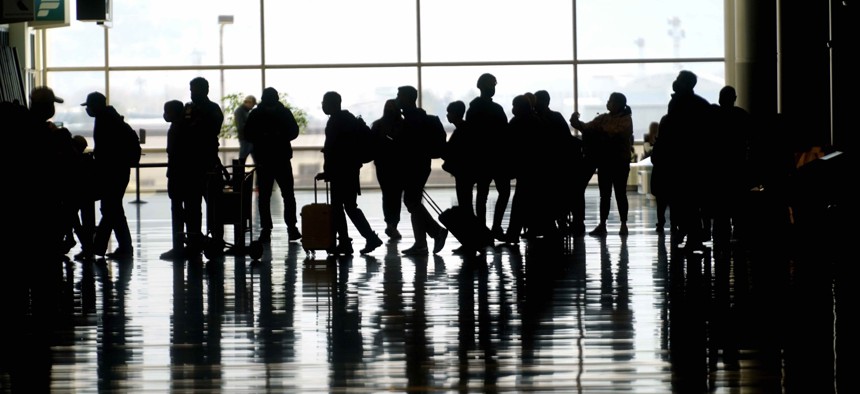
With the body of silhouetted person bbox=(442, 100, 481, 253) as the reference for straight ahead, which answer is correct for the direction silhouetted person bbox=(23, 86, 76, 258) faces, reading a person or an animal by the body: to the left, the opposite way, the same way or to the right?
the opposite way

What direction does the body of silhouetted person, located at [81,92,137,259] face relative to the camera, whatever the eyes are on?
to the viewer's left

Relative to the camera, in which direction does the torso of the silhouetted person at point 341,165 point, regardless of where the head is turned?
to the viewer's left

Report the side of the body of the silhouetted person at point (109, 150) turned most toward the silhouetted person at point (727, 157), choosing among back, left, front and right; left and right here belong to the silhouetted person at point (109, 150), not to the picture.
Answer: back

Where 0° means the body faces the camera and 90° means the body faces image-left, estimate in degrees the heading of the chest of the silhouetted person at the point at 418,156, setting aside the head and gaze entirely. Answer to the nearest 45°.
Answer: approximately 90°

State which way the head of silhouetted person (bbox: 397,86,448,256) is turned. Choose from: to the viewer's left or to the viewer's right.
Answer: to the viewer's left

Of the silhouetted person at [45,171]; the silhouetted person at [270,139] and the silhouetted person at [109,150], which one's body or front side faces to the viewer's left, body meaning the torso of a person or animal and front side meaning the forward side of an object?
the silhouetted person at [109,150]

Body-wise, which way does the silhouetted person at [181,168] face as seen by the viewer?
to the viewer's left
